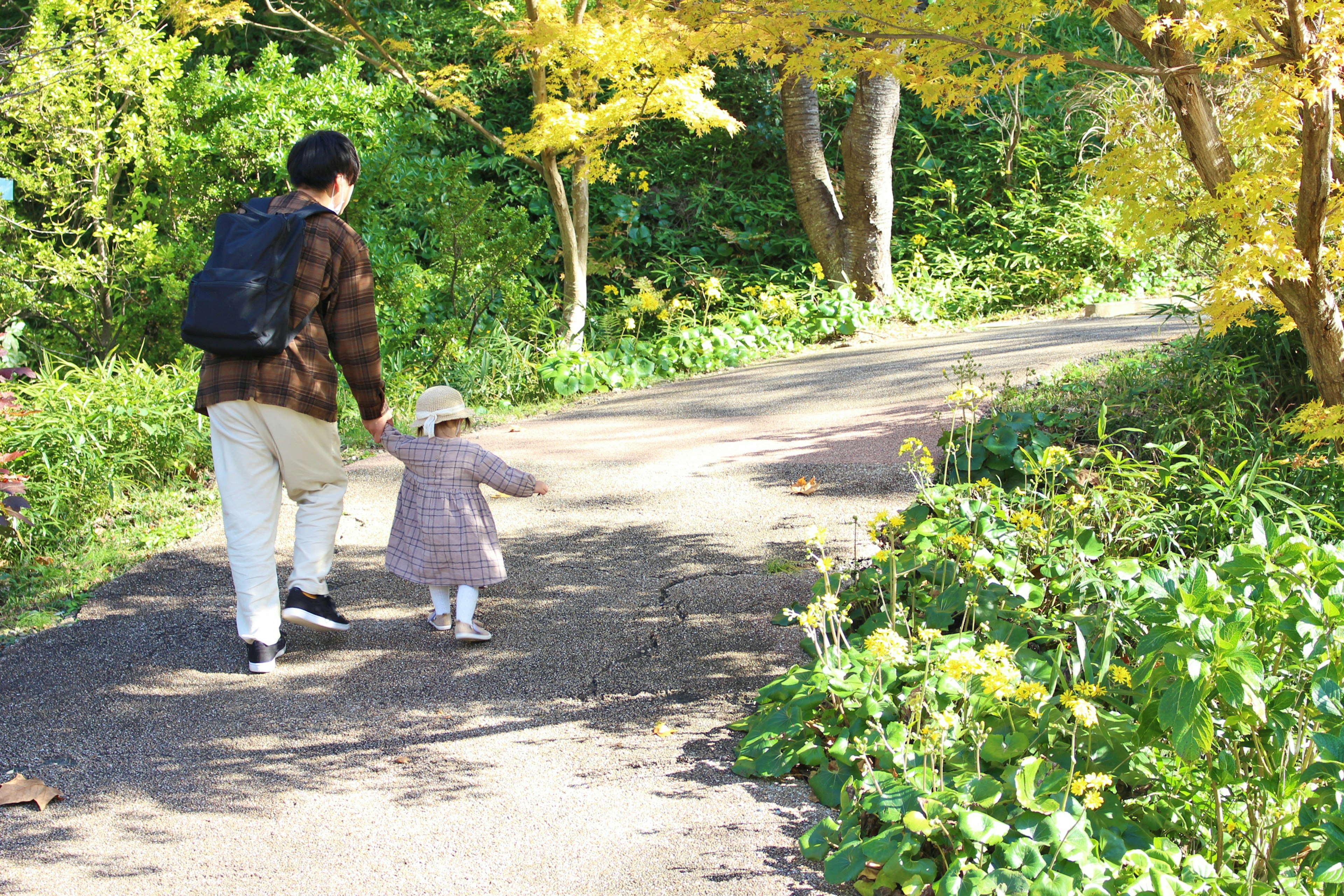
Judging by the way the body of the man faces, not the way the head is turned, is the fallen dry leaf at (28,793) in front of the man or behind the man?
behind

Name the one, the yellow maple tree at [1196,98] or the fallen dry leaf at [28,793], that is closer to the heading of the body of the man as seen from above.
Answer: the yellow maple tree

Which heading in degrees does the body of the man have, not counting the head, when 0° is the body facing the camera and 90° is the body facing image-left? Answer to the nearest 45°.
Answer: approximately 225°

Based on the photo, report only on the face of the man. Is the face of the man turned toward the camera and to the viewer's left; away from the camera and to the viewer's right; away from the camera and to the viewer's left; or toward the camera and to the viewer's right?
away from the camera and to the viewer's right
